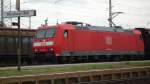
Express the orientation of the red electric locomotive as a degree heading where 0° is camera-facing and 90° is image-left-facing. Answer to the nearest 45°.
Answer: approximately 45°
